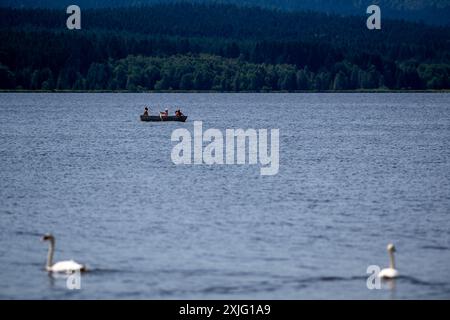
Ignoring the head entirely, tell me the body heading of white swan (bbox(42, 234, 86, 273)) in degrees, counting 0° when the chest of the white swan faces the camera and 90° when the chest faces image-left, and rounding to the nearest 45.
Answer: approximately 90°

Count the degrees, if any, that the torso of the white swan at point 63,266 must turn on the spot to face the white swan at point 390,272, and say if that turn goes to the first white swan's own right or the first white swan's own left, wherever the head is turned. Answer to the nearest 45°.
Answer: approximately 180°
